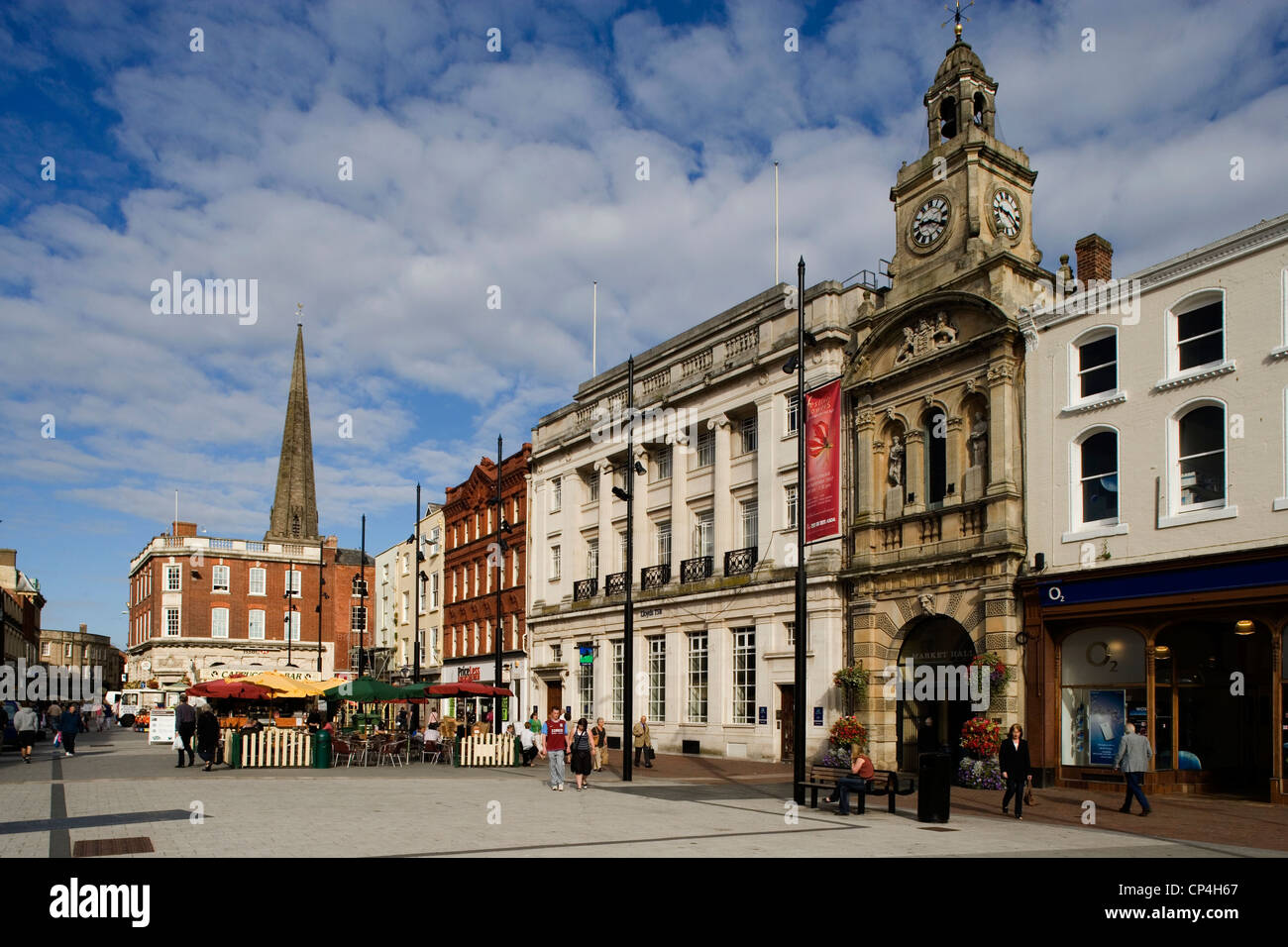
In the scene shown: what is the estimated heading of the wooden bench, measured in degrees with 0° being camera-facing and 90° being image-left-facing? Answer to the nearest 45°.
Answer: approximately 45°

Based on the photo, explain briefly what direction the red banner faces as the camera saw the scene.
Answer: facing the viewer and to the left of the viewer

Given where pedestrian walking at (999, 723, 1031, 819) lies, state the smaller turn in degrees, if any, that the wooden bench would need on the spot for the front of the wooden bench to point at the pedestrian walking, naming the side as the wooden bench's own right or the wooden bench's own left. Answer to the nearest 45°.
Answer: approximately 135° to the wooden bench's own left

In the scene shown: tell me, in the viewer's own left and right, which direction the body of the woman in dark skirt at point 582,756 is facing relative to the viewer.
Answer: facing the viewer

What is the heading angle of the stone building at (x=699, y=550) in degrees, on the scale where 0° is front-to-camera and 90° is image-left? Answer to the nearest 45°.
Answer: approximately 45°

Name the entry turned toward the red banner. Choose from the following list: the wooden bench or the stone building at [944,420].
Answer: the stone building

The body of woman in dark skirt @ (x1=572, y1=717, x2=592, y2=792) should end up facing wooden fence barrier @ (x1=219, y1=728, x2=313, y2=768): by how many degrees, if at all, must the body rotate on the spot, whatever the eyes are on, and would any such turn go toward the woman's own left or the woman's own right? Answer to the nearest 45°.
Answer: approximately 135° to the woman's own right

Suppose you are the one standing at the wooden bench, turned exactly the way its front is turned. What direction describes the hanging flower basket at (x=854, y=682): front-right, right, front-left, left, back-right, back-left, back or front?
back-right
